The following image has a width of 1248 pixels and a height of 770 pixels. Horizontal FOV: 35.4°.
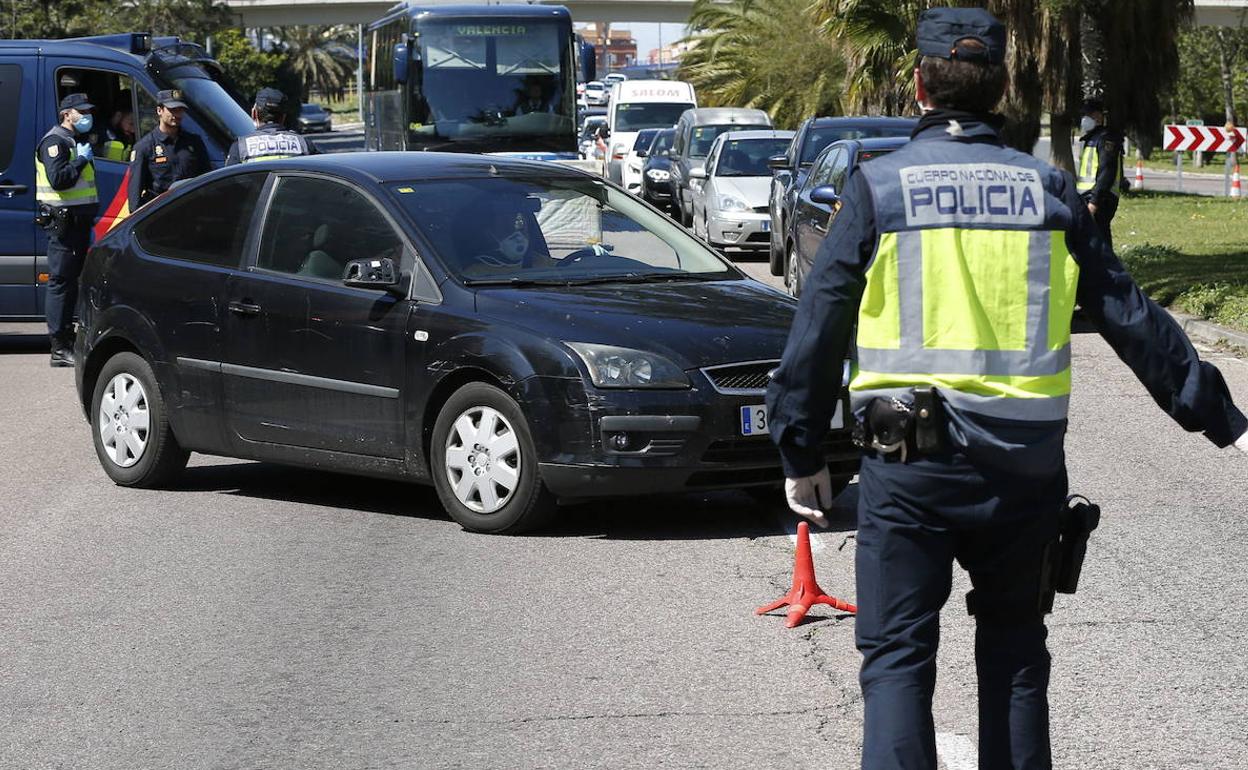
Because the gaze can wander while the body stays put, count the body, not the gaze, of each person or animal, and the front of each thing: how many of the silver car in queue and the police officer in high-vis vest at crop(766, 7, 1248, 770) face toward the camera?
1

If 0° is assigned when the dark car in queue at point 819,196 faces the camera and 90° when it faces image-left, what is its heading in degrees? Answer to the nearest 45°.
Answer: approximately 315°

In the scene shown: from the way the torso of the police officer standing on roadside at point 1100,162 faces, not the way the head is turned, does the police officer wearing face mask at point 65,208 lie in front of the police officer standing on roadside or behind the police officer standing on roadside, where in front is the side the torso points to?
in front

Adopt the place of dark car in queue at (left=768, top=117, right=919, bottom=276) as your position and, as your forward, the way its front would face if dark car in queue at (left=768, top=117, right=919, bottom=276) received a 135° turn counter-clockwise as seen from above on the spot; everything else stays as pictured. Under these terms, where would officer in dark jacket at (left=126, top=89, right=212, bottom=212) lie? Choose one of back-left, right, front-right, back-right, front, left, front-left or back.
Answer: back

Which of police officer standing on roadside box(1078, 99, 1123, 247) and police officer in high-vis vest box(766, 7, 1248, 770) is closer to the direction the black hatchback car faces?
the police officer in high-vis vest

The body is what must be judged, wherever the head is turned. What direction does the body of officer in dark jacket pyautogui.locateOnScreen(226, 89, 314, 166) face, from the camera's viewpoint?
away from the camera

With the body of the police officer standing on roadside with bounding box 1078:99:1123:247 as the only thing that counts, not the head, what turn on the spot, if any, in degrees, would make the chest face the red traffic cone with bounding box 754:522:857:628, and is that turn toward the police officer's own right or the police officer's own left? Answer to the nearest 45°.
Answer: approximately 45° to the police officer's own left

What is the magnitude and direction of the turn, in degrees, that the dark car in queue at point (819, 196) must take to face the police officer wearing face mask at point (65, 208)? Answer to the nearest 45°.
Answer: approximately 90° to its right

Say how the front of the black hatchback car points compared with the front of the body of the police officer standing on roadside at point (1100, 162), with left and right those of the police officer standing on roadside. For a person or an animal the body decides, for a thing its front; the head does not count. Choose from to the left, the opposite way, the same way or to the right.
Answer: to the left

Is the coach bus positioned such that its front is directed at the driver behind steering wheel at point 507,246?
yes

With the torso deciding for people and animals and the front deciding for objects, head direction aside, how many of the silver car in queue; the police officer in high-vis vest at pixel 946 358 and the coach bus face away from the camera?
1

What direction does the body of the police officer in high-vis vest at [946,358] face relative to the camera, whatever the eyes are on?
away from the camera

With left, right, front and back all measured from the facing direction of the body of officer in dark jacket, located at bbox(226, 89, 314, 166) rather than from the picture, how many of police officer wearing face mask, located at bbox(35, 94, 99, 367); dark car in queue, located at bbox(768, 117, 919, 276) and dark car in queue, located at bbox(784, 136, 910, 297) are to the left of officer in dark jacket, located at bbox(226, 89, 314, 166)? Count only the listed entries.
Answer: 1

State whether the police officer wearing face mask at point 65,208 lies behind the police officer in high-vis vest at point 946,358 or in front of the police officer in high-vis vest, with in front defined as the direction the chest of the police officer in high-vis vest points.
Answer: in front
